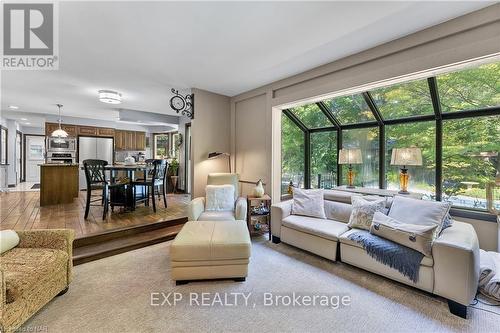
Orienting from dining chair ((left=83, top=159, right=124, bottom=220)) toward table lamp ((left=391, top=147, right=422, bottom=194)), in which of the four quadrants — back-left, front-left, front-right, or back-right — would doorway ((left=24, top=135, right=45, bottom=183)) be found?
back-left

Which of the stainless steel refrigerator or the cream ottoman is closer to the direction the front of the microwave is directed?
the cream ottoman

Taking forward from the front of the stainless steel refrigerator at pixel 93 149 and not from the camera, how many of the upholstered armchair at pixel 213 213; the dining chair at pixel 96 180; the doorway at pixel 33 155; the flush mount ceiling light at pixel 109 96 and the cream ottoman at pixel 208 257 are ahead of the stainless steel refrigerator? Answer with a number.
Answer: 4

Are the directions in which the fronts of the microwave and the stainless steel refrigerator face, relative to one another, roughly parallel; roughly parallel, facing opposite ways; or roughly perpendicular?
roughly parallel

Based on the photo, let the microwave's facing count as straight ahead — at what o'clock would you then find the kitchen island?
The kitchen island is roughly at 12 o'clock from the microwave.

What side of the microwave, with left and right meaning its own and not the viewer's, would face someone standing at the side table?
front

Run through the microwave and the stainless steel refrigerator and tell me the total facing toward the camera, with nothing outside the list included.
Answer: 2

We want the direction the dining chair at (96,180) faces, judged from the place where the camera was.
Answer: facing away from the viewer and to the right of the viewer

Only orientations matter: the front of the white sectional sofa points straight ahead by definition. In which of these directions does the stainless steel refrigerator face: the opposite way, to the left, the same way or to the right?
to the left

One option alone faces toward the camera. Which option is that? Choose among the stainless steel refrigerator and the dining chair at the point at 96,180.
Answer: the stainless steel refrigerator

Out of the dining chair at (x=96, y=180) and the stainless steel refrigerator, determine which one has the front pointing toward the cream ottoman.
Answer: the stainless steel refrigerator

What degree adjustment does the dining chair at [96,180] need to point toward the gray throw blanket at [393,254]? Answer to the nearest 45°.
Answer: approximately 90° to its right

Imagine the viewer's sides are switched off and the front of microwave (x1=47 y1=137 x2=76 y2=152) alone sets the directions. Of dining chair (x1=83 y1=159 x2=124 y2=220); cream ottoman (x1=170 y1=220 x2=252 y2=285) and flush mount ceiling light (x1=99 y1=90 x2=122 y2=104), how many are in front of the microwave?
3

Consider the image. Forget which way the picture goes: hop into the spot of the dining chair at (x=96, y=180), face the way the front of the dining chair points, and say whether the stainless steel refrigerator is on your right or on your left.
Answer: on your left

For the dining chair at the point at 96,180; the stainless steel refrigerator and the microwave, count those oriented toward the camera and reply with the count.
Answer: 2

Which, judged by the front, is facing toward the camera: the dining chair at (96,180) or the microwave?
the microwave

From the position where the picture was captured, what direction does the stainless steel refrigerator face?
facing the viewer

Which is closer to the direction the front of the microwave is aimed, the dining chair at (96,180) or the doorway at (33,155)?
the dining chair

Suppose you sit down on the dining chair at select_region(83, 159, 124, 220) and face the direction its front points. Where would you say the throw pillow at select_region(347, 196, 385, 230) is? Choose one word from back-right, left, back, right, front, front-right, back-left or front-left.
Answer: right
